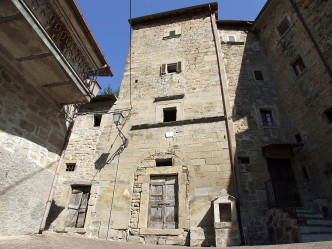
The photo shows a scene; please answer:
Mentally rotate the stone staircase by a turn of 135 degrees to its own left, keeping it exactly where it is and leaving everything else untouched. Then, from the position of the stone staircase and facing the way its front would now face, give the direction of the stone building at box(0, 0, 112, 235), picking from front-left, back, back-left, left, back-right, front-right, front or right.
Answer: back

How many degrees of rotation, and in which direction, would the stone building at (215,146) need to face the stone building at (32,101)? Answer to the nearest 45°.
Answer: approximately 45° to its right

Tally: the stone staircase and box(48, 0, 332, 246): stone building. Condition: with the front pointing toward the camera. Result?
2

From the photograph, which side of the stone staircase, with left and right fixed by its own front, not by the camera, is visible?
front
